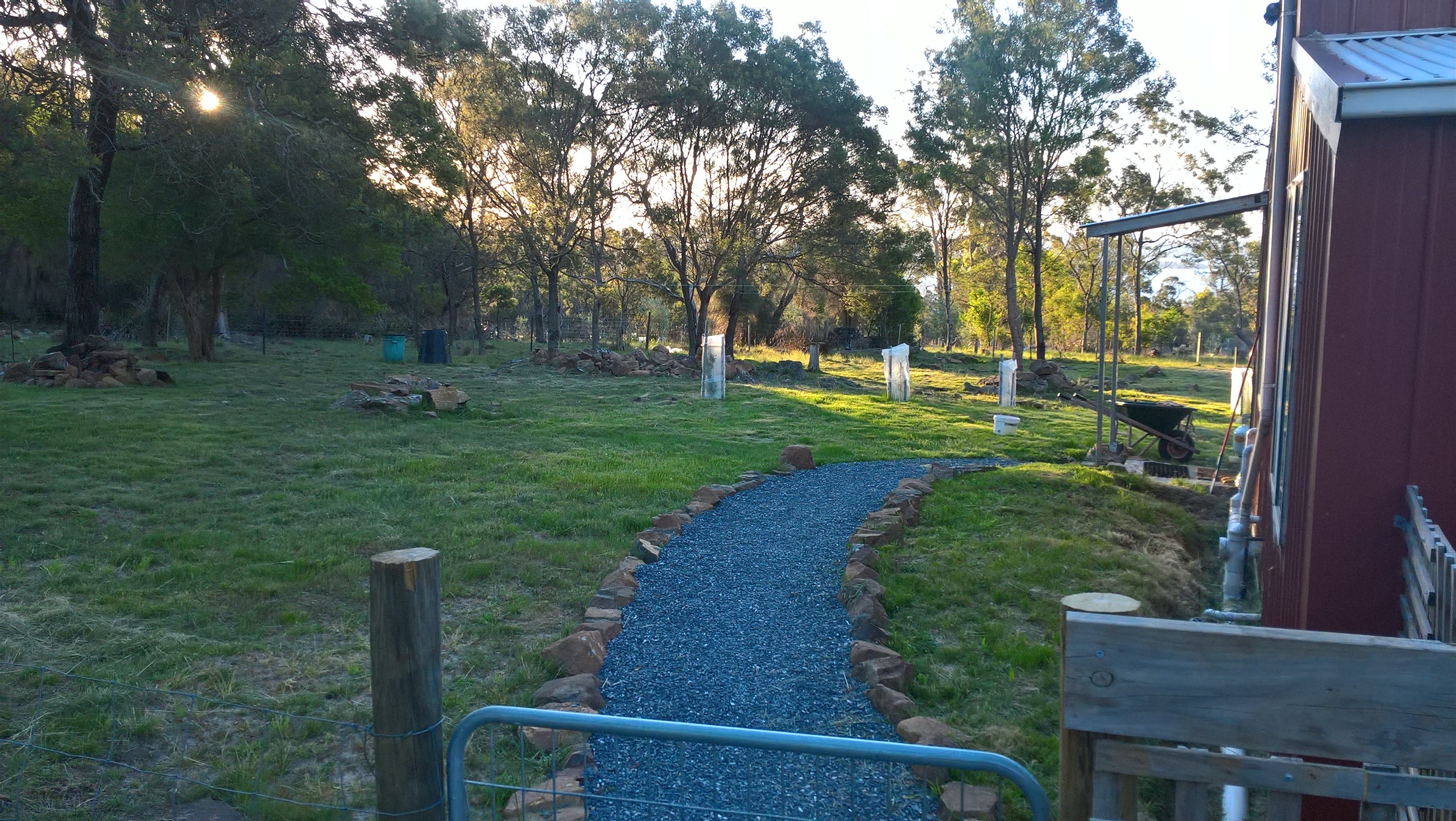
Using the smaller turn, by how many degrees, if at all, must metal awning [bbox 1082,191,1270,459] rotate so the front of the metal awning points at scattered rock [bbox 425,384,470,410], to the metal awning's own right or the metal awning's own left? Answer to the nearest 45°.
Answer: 0° — it already faces it

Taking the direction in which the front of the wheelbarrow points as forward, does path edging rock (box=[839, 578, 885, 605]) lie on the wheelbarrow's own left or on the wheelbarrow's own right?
on the wheelbarrow's own right

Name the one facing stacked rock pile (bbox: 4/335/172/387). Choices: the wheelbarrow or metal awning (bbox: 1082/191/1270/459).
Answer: the metal awning

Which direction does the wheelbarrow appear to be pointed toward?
to the viewer's right

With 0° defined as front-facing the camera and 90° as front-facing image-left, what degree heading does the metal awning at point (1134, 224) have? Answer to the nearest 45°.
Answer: approximately 90°

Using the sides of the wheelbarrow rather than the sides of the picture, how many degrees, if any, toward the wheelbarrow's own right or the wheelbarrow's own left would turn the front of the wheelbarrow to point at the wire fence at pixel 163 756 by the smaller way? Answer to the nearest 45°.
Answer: approximately 90° to the wheelbarrow's own right

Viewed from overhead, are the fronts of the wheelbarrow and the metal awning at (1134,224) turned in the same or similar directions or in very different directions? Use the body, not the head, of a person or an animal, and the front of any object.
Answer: very different directions

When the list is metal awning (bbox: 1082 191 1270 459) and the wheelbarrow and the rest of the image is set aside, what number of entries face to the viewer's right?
1

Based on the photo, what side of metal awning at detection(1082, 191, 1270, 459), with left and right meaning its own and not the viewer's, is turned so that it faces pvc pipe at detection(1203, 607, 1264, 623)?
left

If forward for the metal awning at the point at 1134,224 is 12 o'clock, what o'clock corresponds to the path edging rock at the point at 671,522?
The path edging rock is roughly at 10 o'clock from the metal awning.

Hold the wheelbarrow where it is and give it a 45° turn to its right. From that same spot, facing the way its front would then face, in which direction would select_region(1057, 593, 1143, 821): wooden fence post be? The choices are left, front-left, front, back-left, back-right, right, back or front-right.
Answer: front-right
